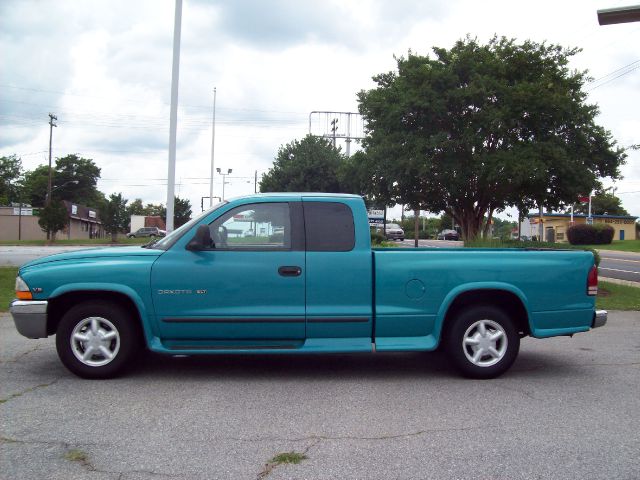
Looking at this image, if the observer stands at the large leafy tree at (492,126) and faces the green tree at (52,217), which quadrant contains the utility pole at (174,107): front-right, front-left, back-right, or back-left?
front-left

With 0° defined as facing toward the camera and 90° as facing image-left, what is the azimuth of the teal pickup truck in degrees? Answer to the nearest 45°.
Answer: approximately 90°

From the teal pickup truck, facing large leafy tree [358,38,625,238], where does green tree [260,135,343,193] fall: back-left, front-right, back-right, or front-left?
front-left

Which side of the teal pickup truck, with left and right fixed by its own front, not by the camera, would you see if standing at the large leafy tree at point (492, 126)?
right

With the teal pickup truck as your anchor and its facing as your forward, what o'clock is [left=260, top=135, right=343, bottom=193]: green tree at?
The green tree is roughly at 3 o'clock from the teal pickup truck.

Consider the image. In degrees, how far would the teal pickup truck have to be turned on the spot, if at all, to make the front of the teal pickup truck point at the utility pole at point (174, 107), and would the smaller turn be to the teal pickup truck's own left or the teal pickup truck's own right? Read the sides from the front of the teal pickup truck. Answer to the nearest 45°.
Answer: approximately 90° to the teal pickup truck's own right
